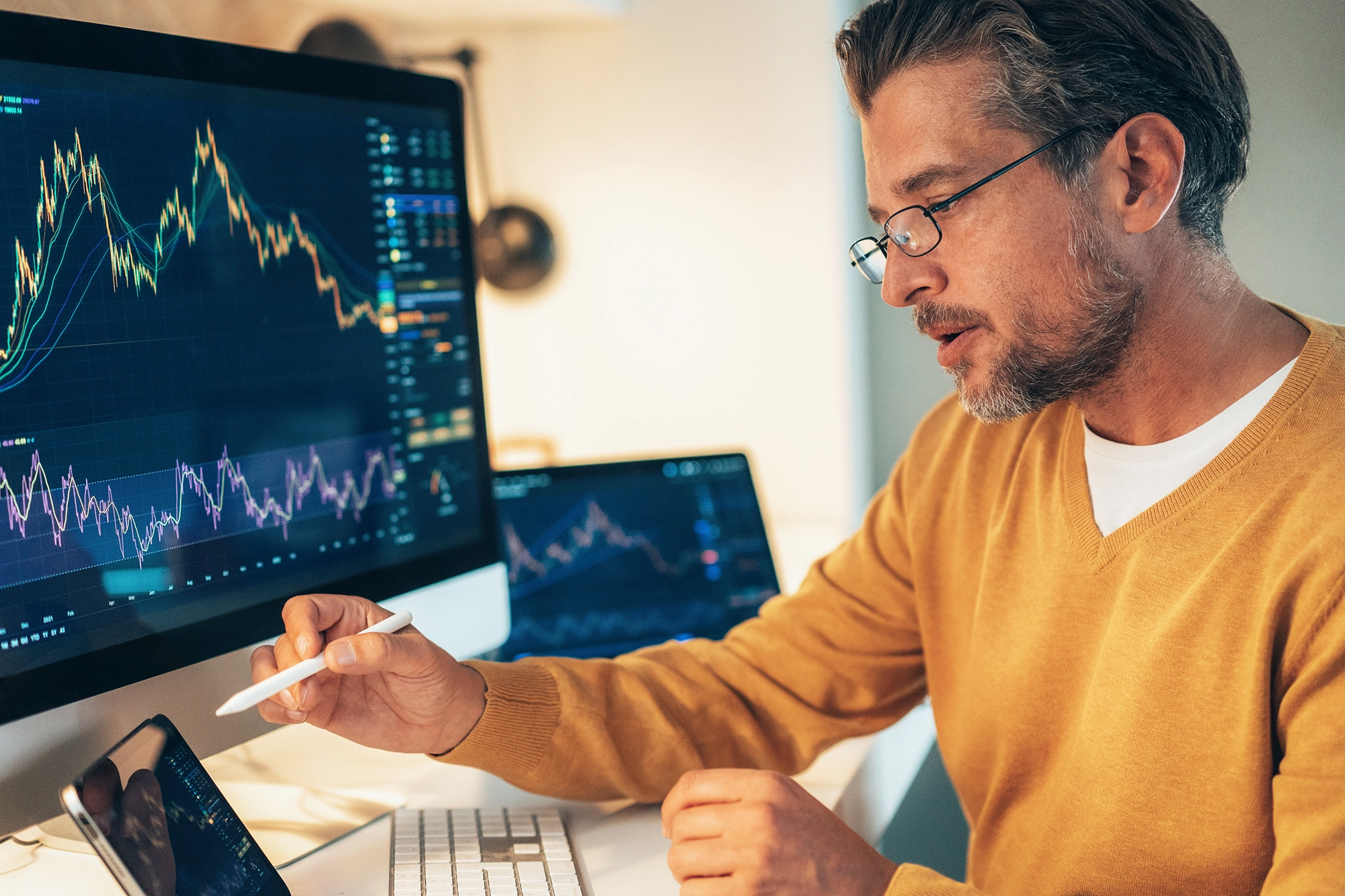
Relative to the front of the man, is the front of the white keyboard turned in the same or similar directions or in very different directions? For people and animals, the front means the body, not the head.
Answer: very different directions

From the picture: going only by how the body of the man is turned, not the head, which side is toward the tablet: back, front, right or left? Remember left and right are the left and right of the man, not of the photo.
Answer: front

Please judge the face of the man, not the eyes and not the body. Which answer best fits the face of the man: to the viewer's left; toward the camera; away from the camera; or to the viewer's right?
to the viewer's left

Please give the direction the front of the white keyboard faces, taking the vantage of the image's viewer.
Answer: facing to the right of the viewer

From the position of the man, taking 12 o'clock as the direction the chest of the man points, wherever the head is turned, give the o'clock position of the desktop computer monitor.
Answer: The desktop computer monitor is roughly at 1 o'clock from the man.

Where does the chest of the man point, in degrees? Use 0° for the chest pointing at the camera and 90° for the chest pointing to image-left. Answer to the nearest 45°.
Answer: approximately 45°

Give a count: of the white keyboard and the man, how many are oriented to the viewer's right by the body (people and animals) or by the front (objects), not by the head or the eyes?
1

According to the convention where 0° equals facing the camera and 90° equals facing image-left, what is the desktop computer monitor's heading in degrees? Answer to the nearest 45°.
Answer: approximately 315°
